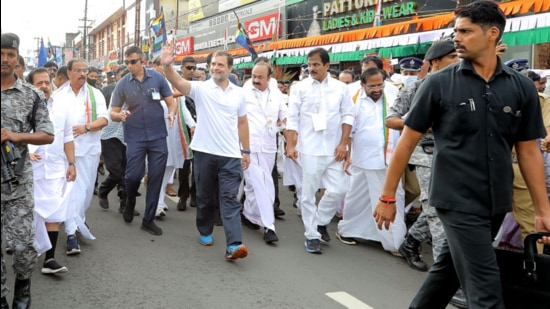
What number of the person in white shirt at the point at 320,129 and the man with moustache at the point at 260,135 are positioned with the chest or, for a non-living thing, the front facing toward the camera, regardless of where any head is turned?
2

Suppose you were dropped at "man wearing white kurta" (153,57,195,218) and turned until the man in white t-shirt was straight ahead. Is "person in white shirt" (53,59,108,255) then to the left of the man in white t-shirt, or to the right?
right

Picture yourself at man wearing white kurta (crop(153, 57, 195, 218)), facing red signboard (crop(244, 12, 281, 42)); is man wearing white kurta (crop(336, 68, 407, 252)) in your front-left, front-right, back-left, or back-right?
back-right

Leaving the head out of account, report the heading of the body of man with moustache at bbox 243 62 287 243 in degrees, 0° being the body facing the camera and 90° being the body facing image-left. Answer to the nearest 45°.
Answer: approximately 0°

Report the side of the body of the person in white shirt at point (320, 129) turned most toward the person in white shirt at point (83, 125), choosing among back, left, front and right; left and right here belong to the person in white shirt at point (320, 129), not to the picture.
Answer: right

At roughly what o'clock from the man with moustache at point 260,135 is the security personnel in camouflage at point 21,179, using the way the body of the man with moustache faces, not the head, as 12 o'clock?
The security personnel in camouflage is roughly at 1 o'clock from the man with moustache.

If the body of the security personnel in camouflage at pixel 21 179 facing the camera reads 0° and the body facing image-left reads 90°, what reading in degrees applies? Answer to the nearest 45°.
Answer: approximately 0°
